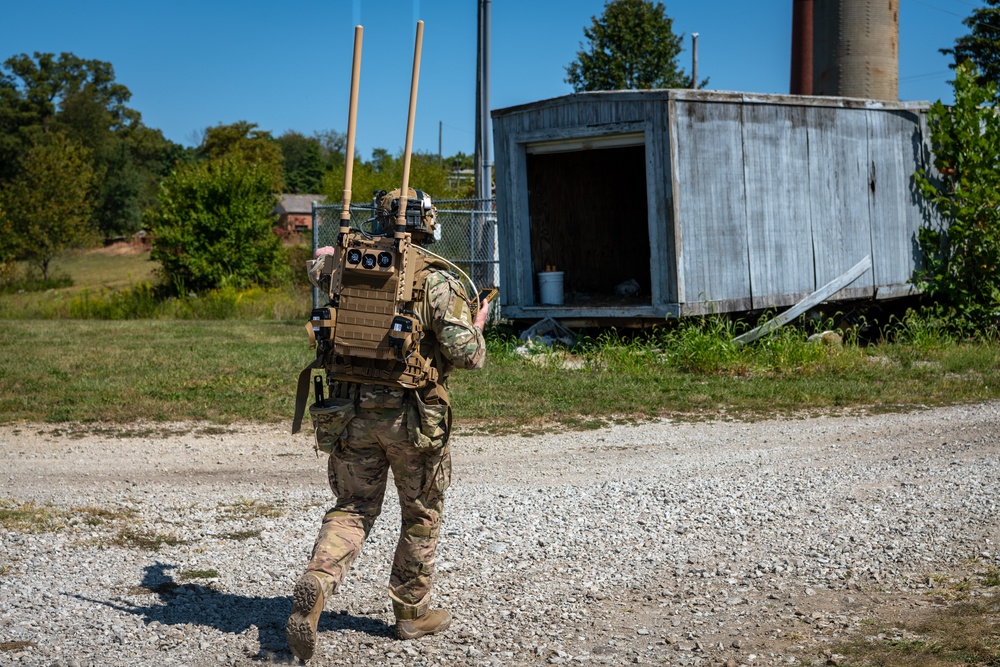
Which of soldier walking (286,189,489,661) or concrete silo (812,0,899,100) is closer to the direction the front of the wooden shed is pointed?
the soldier walking

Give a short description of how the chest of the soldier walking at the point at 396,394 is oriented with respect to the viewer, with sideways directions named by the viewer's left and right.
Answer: facing away from the viewer and to the right of the viewer

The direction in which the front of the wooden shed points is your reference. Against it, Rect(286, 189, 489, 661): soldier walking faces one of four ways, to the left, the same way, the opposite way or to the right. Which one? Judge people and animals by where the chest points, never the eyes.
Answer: the opposite way

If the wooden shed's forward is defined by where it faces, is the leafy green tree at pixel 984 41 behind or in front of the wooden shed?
behind

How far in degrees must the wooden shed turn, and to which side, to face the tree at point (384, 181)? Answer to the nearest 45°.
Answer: approximately 90° to its right

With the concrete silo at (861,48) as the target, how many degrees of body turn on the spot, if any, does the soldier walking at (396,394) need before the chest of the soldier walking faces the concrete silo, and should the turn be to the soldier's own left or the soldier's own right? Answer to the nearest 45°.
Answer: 0° — they already face it

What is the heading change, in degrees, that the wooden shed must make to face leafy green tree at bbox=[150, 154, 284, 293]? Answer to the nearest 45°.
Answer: approximately 90° to its right

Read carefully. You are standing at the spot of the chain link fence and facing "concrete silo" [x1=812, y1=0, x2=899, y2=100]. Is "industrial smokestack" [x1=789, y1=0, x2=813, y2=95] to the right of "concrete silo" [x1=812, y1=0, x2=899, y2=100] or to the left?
left

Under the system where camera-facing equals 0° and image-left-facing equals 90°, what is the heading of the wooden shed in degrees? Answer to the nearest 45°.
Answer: approximately 45°

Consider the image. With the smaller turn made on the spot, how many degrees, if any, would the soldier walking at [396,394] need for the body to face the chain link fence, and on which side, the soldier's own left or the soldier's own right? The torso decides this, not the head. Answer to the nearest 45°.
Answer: approximately 45° to the soldier's own left
